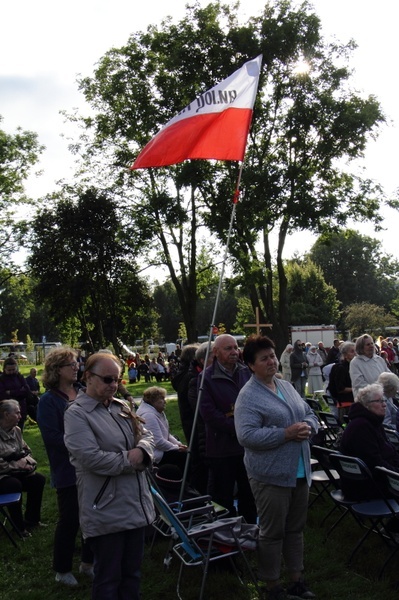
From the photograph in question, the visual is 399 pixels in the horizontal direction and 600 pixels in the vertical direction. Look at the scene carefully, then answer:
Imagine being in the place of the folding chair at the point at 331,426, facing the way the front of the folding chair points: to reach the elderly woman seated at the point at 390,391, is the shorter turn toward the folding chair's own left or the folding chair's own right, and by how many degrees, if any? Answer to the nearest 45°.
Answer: approximately 90° to the folding chair's own right

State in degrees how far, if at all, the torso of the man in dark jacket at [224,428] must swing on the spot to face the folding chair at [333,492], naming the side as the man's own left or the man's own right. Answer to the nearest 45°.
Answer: approximately 90° to the man's own left

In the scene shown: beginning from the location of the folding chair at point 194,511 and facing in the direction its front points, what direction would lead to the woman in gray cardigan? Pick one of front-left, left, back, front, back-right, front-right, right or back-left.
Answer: front-right

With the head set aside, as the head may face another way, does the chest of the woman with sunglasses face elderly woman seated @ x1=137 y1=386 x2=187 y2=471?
no
